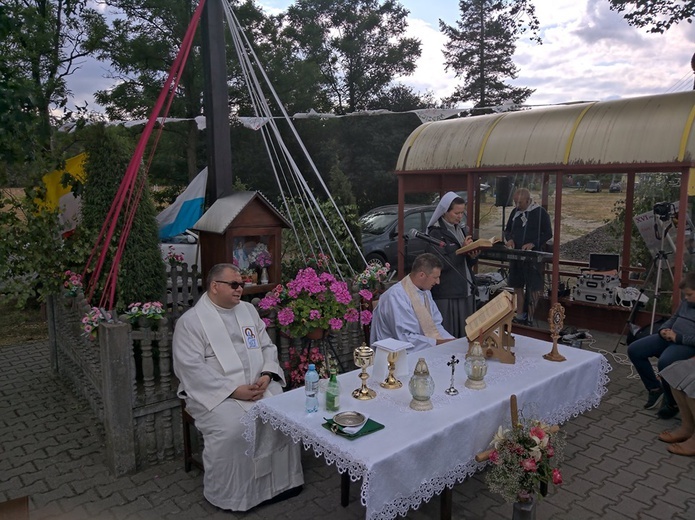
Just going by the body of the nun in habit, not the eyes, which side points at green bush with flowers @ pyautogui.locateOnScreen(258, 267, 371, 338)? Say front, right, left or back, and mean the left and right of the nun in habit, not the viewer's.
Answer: right

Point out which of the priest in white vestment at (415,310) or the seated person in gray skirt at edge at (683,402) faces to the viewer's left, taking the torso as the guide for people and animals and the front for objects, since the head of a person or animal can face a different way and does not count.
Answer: the seated person in gray skirt at edge

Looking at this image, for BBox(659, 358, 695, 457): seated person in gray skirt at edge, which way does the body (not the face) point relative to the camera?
to the viewer's left

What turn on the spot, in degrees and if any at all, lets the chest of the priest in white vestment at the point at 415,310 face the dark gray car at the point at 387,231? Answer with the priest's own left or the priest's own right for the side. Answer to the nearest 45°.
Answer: approximately 135° to the priest's own left

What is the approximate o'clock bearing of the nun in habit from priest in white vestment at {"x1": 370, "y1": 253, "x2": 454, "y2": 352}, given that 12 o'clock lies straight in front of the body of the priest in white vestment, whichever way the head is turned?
The nun in habit is roughly at 8 o'clock from the priest in white vestment.

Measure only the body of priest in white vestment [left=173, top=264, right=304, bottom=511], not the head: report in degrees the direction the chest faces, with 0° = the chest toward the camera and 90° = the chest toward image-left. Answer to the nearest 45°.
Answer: approximately 315°

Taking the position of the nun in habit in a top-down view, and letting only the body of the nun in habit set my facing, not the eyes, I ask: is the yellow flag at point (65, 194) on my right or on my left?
on my right

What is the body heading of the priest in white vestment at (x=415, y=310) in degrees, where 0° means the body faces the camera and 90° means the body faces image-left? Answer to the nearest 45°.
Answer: approximately 315°

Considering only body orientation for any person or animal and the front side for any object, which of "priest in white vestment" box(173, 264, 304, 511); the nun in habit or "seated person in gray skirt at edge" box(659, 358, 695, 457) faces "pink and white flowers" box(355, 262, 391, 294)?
the seated person in gray skirt at edge
